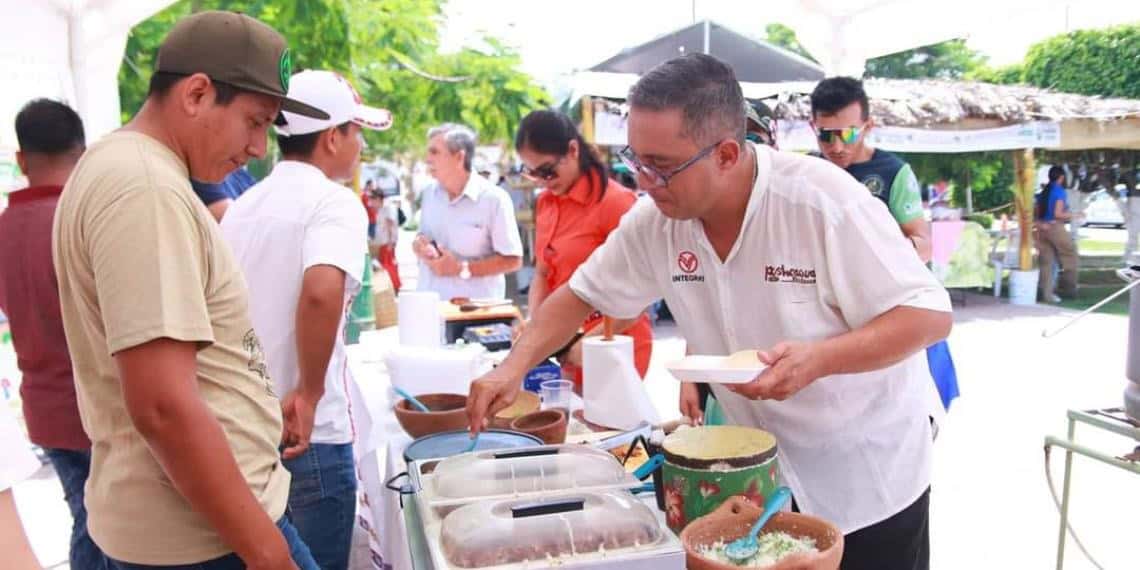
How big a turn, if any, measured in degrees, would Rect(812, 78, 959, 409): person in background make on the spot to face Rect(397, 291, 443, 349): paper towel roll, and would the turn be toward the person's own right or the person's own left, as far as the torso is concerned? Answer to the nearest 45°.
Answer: approximately 45° to the person's own right

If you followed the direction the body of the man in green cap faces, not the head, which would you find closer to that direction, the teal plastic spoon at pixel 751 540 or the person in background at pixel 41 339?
the teal plastic spoon

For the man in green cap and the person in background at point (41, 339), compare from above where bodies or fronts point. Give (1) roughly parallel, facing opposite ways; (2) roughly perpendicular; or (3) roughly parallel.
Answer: roughly perpendicular

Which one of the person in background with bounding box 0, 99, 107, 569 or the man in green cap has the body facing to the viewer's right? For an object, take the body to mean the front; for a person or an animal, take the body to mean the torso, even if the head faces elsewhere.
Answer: the man in green cap

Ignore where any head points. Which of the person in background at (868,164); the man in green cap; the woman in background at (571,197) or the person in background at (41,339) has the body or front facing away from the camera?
the person in background at (41,339)

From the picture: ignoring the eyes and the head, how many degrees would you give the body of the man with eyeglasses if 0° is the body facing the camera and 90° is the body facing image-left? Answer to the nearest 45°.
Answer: approximately 45°

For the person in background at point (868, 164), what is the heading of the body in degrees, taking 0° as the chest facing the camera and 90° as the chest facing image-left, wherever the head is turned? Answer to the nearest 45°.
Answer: approximately 45°

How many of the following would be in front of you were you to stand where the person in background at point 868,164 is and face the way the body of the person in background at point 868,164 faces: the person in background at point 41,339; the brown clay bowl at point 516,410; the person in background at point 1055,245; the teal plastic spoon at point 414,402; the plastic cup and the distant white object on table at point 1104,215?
4

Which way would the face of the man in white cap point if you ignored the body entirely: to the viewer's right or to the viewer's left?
to the viewer's right

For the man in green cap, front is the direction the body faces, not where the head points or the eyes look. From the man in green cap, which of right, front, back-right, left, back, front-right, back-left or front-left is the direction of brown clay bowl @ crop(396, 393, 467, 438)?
front-left

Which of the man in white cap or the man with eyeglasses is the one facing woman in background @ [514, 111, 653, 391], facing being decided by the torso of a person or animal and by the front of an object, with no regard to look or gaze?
the man in white cap

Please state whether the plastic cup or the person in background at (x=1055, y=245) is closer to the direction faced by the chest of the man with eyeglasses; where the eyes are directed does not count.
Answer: the plastic cup

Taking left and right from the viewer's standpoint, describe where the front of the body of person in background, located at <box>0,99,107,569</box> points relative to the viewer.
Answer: facing away from the viewer

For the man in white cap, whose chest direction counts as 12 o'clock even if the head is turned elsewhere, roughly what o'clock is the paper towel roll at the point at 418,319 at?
The paper towel roll is roughly at 11 o'clock from the man in white cap.
